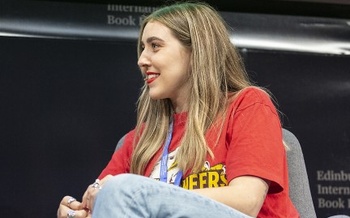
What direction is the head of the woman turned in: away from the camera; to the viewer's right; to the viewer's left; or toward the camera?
to the viewer's left

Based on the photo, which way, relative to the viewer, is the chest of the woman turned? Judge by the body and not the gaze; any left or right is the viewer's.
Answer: facing the viewer and to the left of the viewer
